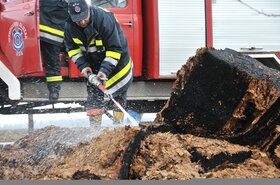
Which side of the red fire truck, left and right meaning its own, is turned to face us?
left

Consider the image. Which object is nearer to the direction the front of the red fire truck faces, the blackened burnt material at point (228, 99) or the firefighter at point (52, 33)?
the firefighter

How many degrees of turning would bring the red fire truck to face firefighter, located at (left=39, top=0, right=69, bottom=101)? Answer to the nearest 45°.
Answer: approximately 45° to its left

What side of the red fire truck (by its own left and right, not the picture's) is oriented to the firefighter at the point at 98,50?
left
